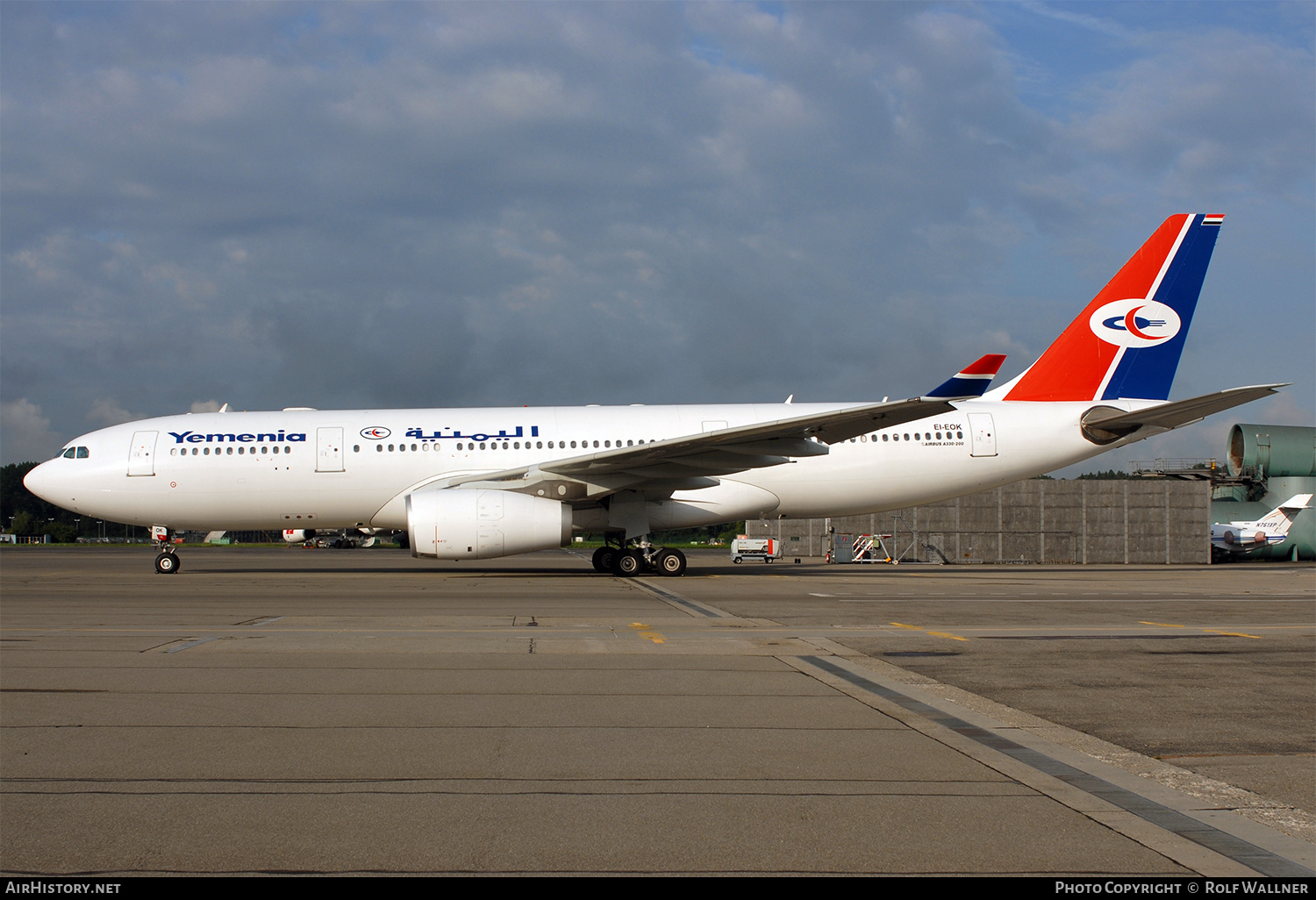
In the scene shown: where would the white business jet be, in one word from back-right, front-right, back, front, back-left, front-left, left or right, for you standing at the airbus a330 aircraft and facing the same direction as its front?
back-right

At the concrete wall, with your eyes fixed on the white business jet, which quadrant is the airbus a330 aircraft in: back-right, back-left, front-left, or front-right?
back-right

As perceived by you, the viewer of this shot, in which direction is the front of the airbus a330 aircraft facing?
facing to the left of the viewer

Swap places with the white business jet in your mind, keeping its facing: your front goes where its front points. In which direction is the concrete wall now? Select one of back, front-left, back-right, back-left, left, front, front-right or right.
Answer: front-left

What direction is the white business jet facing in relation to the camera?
to the viewer's left

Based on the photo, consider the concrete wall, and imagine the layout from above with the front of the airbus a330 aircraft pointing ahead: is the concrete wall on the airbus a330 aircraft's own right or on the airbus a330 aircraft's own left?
on the airbus a330 aircraft's own right

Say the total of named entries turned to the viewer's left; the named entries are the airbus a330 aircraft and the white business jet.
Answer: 2

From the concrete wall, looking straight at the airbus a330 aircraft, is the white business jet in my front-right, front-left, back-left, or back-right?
back-left
